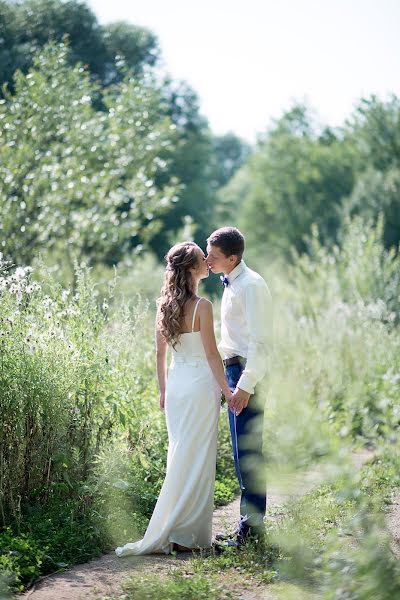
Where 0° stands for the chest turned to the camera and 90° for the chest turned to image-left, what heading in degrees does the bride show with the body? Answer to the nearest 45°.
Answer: approximately 225°

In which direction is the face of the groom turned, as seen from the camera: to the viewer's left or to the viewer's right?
to the viewer's left

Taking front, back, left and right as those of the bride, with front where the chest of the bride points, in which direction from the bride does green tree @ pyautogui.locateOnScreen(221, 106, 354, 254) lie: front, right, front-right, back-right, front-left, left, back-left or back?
front-left

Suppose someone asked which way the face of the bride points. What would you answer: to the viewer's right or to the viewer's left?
to the viewer's right

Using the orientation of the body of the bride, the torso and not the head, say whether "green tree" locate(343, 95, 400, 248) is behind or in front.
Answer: in front

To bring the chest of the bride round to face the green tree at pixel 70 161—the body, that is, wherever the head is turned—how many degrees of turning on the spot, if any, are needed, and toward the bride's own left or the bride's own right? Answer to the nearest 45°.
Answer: approximately 45° to the bride's own left

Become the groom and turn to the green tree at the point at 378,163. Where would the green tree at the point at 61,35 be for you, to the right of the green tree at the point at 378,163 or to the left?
left
